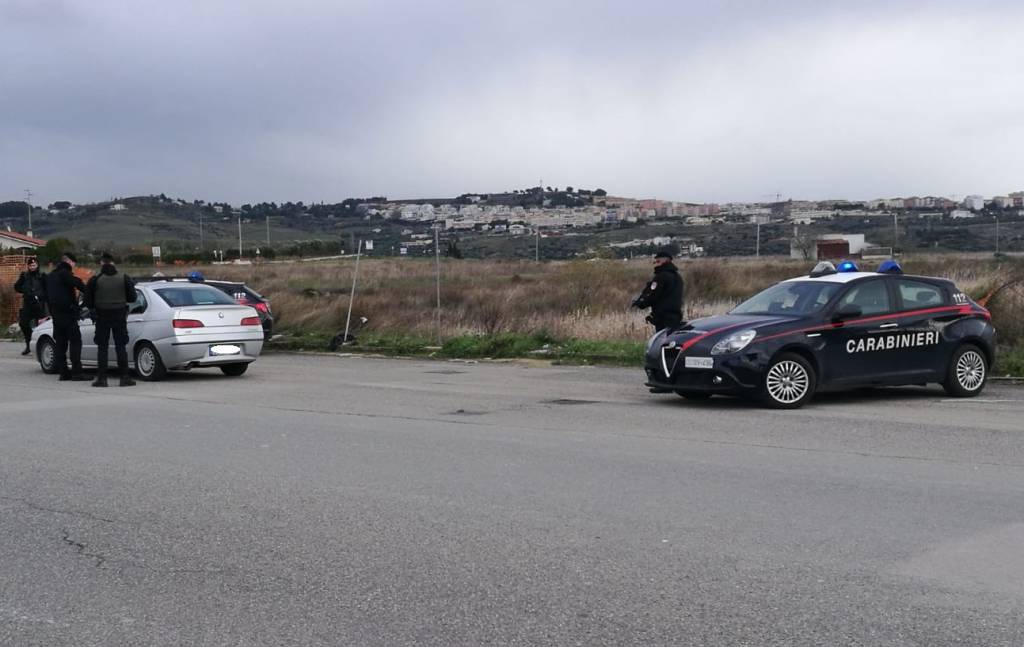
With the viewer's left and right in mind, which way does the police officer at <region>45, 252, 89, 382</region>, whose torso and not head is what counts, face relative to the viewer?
facing away from the viewer and to the right of the viewer

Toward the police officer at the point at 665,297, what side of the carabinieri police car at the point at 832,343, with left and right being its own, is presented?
right

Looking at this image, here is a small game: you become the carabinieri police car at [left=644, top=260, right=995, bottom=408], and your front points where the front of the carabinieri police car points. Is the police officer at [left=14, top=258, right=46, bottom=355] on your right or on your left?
on your right

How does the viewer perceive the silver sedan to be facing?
facing away from the viewer and to the left of the viewer

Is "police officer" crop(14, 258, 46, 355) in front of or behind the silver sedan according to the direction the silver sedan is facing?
in front

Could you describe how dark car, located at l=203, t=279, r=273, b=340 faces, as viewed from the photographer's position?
facing away from the viewer and to the left of the viewer

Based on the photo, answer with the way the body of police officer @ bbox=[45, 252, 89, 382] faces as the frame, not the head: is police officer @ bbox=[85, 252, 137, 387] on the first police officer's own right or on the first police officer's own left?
on the first police officer's own right

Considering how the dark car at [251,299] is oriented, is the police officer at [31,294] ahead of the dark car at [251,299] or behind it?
ahead

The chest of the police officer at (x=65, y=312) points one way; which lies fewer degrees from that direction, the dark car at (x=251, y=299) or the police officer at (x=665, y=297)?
the dark car

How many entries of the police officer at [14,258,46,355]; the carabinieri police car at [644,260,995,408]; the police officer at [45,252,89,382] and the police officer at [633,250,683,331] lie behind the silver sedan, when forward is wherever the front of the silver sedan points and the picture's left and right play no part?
2

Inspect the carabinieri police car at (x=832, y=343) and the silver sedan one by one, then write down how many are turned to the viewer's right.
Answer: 0

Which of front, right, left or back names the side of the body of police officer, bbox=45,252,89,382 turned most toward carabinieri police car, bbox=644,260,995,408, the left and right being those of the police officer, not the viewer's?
right

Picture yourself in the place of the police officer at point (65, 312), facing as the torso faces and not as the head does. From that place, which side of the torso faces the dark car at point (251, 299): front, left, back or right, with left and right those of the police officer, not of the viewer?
front

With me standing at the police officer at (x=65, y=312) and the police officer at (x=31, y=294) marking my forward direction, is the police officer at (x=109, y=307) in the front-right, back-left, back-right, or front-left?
back-right

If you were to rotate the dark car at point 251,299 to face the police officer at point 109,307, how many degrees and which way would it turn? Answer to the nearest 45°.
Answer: approximately 135° to its left
